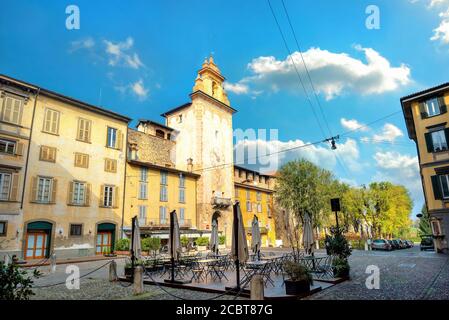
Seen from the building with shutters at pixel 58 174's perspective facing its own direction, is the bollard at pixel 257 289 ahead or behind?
ahead

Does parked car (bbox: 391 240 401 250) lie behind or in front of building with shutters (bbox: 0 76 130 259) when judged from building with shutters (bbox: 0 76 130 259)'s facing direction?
in front

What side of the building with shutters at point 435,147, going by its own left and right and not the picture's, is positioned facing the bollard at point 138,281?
front

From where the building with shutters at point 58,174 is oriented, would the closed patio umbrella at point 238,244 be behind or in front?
in front

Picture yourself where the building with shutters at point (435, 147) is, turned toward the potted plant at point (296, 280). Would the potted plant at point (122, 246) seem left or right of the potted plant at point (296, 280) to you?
right

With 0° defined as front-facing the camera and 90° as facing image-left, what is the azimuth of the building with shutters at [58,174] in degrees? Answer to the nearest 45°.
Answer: approximately 315°

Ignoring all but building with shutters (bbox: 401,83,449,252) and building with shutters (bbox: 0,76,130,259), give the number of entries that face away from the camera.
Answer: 0

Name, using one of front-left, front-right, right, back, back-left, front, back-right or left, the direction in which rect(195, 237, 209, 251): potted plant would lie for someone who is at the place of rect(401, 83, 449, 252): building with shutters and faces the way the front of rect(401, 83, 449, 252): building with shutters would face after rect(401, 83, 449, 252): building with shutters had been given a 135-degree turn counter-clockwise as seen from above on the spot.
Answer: back

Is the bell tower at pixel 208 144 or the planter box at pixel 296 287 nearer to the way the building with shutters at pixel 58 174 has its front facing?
the planter box
